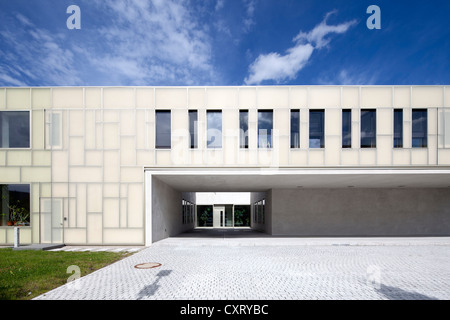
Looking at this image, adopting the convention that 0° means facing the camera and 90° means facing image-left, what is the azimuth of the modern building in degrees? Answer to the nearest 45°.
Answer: approximately 0°
